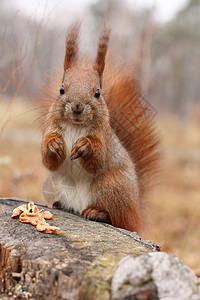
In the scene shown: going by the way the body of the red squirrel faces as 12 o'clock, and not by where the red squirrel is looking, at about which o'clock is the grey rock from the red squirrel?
The grey rock is roughly at 10 o'clock from the red squirrel.

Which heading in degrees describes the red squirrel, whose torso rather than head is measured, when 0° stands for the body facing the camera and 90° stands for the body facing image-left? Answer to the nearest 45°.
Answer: approximately 45°
